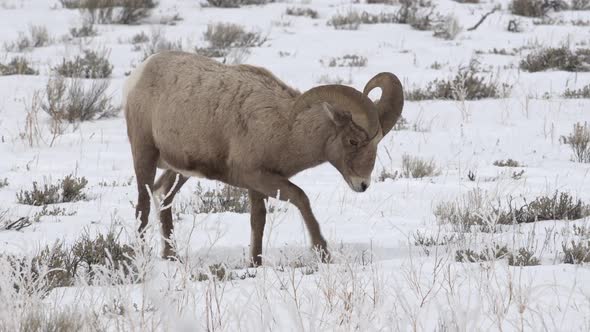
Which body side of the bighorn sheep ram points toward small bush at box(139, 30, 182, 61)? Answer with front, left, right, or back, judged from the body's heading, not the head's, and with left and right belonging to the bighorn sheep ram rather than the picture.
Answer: left

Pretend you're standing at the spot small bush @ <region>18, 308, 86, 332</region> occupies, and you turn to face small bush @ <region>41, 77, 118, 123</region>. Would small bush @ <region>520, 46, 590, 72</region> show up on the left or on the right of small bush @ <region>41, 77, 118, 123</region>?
right

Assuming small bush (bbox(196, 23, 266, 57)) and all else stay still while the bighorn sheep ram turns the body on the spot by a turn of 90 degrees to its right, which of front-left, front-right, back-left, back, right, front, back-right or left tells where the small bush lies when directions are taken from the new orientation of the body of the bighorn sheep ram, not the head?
back

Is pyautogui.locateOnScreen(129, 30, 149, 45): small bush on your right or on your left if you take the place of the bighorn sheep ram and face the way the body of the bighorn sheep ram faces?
on your left

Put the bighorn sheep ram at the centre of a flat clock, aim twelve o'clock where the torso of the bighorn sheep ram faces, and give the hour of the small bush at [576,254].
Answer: The small bush is roughly at 1 o'clock from the bighorn sheep ram.

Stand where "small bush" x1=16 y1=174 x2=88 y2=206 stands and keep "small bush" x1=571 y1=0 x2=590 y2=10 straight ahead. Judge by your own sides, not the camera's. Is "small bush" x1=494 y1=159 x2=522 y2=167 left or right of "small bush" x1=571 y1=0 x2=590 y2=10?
right

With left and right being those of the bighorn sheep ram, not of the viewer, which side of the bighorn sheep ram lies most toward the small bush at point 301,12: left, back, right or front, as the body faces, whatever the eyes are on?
left

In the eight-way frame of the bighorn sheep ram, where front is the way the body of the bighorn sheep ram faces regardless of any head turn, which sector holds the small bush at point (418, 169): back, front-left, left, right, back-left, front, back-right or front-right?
front-left

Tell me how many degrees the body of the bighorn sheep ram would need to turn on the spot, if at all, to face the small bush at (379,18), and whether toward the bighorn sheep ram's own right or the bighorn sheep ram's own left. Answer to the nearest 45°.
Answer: approximately 90° to the bighorn sheep ram's own left

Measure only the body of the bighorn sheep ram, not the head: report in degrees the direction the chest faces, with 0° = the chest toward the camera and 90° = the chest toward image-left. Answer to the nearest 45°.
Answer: approximately 270°

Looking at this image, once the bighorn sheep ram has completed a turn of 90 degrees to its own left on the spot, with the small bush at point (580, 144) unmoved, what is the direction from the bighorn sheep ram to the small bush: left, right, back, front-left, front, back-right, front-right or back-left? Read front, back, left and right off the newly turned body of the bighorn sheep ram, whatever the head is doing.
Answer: front-right

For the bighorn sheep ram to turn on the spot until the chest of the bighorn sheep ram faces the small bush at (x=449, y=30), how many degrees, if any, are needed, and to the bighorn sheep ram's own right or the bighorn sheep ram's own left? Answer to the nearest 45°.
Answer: approximately 90° to the bighorn sheep ram's own left

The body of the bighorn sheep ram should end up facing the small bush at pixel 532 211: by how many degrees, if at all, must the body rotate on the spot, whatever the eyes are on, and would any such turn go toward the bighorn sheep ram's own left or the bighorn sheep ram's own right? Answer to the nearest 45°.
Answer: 0° — it already faces it

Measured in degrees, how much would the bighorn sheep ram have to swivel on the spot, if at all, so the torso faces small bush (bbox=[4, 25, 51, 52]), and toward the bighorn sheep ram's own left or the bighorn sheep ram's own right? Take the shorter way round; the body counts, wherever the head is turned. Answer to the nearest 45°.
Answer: approximately 135° to the bighorn sheep ram's own left

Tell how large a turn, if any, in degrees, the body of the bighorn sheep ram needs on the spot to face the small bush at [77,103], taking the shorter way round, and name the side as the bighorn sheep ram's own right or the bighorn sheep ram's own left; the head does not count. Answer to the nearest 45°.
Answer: approximately 135° to the bighorn sheep ram's own left

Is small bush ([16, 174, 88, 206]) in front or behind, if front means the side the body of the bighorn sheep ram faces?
behind

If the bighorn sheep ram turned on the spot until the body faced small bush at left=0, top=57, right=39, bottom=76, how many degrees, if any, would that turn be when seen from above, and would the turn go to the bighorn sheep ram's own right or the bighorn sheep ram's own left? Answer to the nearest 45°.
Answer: approximately 135° to the bighorn sheep ram's own left
